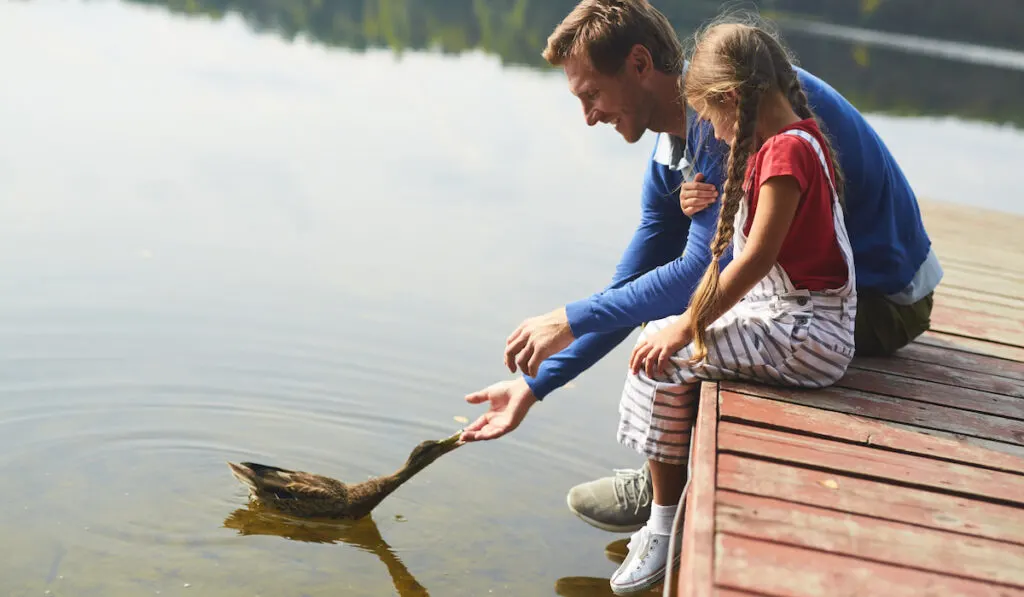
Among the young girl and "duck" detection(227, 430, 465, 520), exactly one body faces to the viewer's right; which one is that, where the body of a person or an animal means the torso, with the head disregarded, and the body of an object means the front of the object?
the duck

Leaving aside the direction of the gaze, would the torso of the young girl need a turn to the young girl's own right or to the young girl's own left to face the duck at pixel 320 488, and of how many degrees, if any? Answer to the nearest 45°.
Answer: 0° — they already face it

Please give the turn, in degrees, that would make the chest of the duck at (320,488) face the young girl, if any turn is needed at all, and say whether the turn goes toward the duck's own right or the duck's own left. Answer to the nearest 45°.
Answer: approximately 45° to the duck's own right

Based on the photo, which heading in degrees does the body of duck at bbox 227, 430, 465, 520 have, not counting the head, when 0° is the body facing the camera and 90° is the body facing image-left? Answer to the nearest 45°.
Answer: approximately 270°

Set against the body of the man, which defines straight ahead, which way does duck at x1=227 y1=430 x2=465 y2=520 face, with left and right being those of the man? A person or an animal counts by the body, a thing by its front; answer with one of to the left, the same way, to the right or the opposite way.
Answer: the opposite way

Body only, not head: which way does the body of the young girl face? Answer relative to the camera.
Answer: to the viewer's left

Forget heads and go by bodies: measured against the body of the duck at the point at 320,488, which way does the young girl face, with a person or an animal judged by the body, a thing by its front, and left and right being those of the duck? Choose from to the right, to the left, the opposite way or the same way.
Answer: the opposite way

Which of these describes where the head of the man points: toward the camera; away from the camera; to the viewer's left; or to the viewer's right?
to the viewer's left

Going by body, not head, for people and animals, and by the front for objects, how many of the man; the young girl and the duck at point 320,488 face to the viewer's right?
1

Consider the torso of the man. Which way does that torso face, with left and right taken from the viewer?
facing to the left of the viewer
